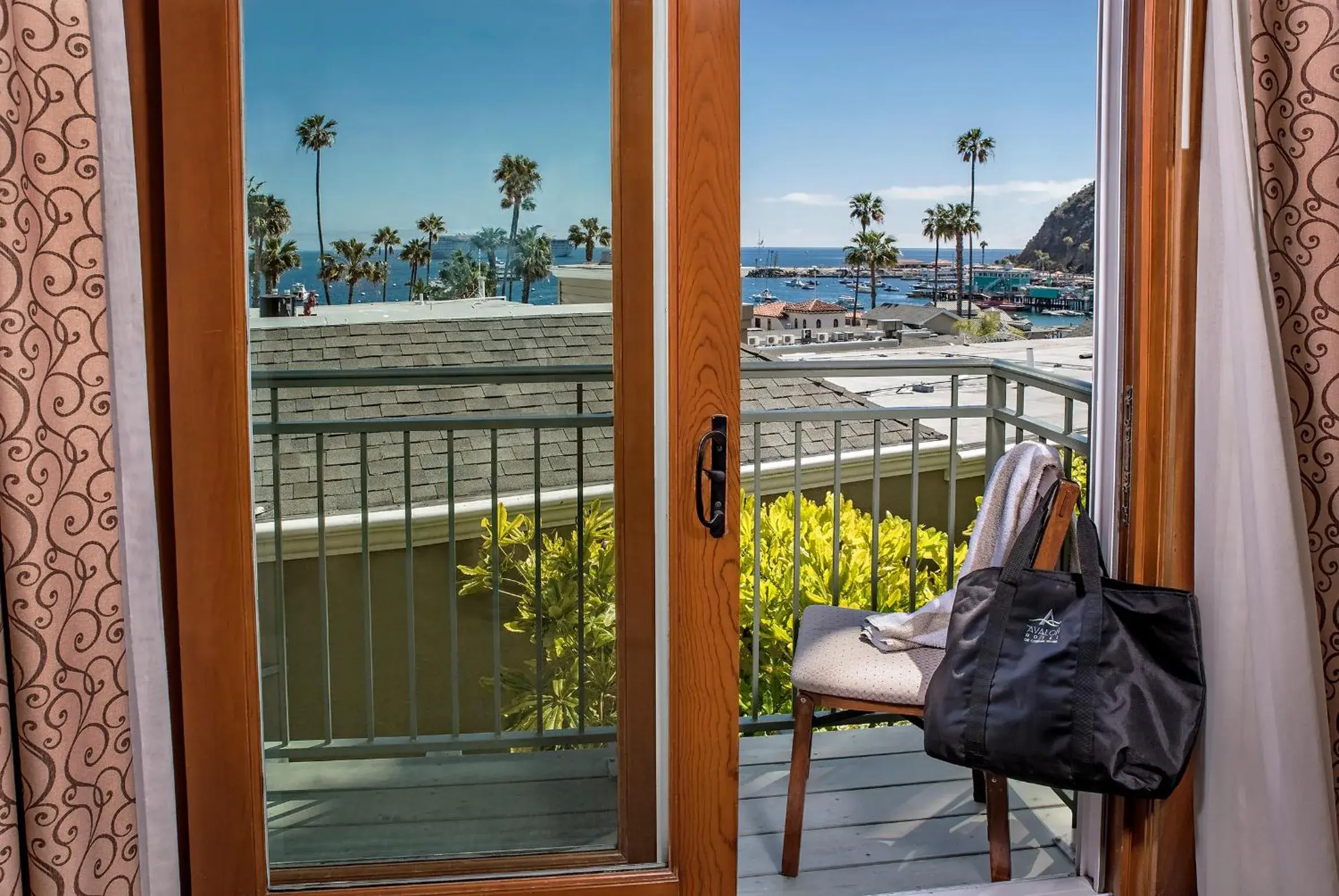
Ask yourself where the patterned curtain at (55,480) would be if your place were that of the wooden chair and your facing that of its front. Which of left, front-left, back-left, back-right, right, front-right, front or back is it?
front-left

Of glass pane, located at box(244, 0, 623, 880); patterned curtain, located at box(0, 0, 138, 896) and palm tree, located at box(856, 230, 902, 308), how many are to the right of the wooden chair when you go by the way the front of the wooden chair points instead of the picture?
1

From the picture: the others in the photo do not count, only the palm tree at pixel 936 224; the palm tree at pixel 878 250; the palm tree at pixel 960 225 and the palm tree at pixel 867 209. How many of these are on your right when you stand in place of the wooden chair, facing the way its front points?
4

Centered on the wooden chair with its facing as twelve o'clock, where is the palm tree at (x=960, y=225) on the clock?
The palm tree is roughly at 3 o'clock from the wooden chair.

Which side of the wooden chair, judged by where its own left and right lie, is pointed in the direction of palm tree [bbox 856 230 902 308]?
right

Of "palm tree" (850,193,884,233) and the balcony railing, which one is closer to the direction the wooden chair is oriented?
the balcony railing

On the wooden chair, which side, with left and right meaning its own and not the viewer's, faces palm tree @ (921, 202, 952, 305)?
right

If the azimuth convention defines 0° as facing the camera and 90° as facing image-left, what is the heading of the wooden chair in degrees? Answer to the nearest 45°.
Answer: approximately 90°
